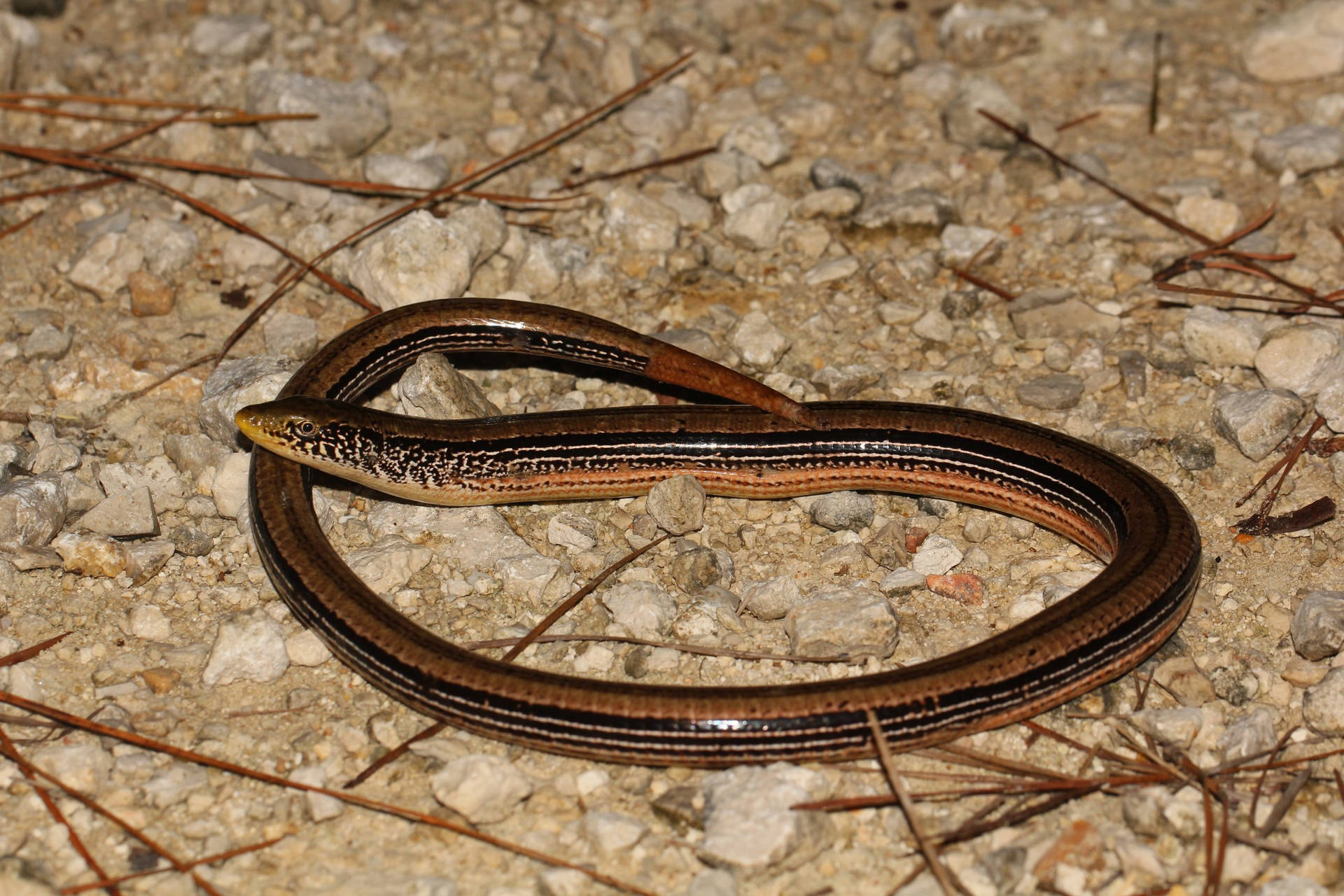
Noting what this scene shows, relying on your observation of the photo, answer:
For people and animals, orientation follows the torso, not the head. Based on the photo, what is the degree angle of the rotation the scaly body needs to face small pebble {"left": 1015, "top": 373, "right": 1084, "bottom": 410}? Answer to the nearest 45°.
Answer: approximately 135° to its right

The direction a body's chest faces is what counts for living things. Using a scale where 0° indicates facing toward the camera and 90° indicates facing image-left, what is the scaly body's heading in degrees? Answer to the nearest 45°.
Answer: approximately 90°

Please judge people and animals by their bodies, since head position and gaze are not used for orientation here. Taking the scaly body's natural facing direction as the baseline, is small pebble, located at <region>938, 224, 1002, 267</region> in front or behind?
behind

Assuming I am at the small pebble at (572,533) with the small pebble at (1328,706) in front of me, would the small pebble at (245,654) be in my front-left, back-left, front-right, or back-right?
back-right

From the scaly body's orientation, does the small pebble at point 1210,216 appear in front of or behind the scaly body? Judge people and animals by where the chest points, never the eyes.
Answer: behind
